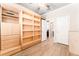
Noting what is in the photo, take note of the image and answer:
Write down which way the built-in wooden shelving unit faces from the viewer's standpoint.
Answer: facing the viewer and to the right of the viewer

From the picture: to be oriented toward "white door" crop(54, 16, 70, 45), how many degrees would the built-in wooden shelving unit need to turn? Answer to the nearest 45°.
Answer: approximately 45° to its left
